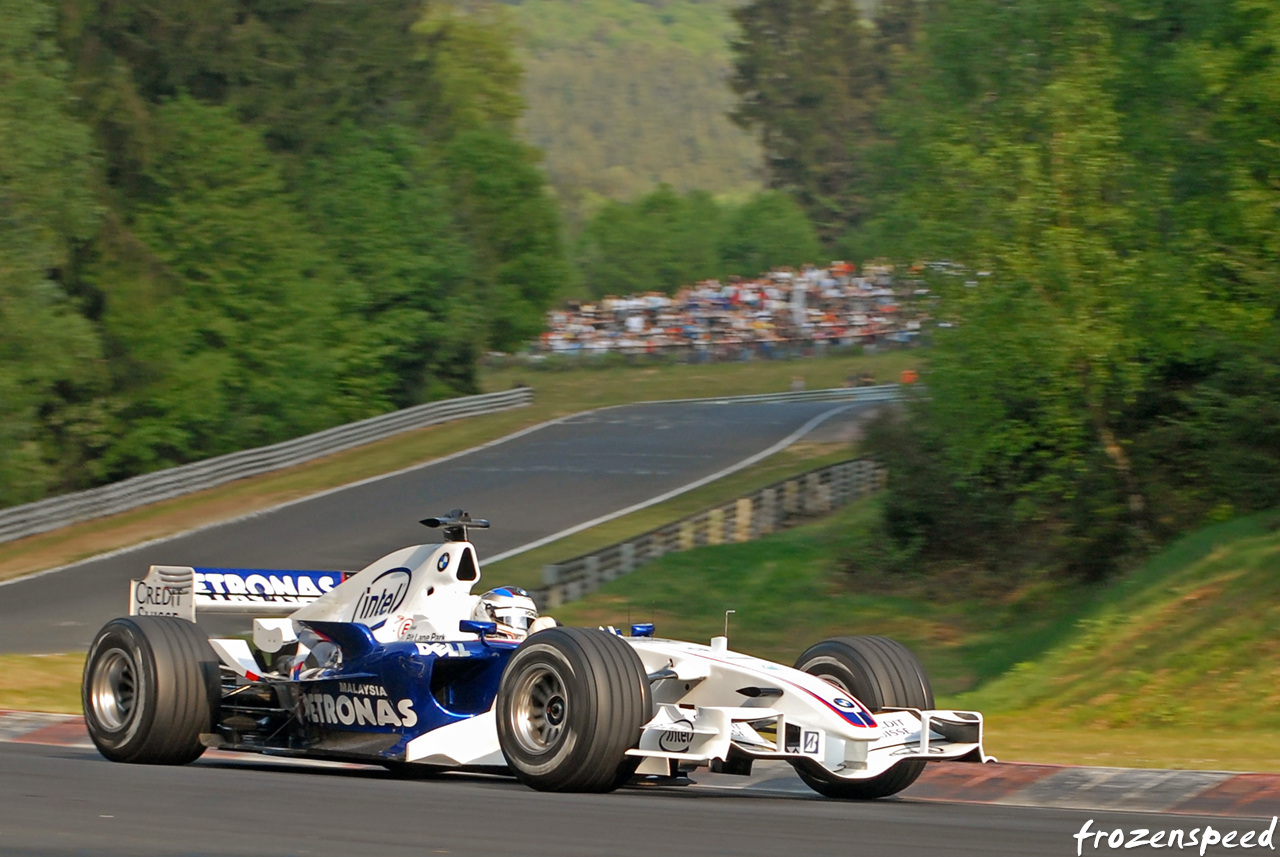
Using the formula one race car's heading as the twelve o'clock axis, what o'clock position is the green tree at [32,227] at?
The green tree is roughly at 7 o'clock from the formula one race car.

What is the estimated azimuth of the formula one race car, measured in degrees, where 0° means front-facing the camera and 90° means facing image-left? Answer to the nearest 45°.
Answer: approximately 315°

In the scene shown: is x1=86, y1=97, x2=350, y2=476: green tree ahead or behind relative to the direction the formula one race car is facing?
behind

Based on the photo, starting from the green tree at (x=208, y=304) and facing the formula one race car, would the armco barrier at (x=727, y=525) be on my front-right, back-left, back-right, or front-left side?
front-left

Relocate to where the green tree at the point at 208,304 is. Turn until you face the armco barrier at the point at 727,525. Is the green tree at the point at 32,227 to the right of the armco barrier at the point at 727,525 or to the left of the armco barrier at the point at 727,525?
right

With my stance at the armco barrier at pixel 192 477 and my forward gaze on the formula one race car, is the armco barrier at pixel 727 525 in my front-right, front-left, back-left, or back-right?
front-left

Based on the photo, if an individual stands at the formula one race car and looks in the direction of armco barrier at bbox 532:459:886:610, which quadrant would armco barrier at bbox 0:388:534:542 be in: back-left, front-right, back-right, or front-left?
front-left

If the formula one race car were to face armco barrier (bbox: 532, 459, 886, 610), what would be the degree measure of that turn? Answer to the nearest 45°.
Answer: approximately 135° to its left

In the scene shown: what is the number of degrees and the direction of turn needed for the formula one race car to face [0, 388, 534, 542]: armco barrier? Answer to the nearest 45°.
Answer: approximately 135° to its left
